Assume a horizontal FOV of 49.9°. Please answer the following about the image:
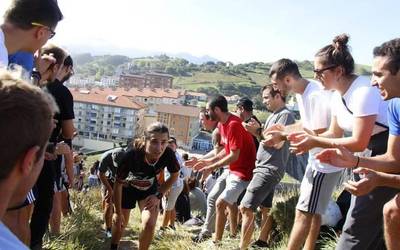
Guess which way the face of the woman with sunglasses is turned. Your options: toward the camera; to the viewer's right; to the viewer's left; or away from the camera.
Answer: to the viewer's left

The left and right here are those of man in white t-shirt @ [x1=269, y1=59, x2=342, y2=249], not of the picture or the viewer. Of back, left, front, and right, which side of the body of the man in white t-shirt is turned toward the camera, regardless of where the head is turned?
left

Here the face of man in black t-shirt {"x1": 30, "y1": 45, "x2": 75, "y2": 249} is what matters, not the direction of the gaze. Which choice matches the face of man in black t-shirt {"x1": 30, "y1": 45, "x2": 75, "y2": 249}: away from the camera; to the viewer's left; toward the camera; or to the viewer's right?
to the viewer's right

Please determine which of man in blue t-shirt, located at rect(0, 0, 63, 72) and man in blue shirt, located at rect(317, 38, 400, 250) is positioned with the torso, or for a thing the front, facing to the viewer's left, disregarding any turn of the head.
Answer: the man in blue shirt

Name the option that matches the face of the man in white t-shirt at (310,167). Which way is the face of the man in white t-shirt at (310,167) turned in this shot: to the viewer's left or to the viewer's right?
to the viewer's left

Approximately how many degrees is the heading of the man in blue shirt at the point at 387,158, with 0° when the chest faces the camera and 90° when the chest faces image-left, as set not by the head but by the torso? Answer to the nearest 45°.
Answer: approximately 90°

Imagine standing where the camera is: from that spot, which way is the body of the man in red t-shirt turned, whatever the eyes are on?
to the viewer's left

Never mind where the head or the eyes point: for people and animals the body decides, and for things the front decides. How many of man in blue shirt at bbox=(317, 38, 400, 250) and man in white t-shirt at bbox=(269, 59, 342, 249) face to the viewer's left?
2

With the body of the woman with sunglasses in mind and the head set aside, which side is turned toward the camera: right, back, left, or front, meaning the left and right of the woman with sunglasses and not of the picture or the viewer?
left

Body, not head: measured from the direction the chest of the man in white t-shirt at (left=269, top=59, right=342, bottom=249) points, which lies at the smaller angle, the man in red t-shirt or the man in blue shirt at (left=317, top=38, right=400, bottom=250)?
the man in red t-shirt
